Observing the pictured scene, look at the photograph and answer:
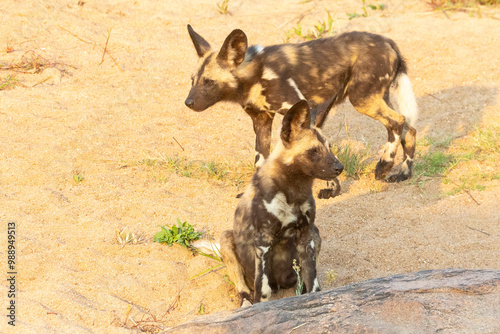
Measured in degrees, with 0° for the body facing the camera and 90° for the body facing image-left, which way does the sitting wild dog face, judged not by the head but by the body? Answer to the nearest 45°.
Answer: approximately 315°

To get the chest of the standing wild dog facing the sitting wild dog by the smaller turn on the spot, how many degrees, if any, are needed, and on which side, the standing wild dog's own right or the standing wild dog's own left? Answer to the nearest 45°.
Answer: approximately 90° to the standing wild dog's own left

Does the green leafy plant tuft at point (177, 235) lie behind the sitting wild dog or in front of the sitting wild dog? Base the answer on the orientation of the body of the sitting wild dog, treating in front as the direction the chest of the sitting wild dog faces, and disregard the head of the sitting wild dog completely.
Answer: behind

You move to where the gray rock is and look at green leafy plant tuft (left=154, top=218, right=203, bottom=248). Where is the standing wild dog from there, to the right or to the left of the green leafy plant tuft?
right

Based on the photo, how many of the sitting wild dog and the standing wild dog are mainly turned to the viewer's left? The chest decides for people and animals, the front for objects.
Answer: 1

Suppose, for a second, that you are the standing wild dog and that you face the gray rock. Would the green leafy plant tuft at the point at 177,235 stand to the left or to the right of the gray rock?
right

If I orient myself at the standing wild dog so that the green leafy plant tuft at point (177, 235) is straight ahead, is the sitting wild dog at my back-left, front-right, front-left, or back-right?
front-left

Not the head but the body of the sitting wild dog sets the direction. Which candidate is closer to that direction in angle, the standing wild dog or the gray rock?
the gray rock

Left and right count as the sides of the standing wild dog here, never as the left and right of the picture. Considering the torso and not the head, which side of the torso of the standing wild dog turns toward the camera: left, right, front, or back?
left

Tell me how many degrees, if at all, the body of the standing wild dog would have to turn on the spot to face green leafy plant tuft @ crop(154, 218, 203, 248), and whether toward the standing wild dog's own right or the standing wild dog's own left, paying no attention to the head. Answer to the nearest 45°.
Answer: approximately 45° to the standing wild dog's own left

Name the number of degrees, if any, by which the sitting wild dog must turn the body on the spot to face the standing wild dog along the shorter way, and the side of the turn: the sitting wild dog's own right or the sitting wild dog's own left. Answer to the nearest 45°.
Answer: approximately 135° to the sitting wild dog's own left

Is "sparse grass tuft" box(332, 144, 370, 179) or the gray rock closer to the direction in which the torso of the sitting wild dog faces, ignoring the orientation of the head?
the gray rock

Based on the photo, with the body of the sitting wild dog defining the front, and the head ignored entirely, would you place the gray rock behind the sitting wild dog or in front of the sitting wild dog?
in front

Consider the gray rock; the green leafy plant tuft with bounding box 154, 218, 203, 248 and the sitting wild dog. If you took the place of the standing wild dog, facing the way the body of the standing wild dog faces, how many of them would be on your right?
0
